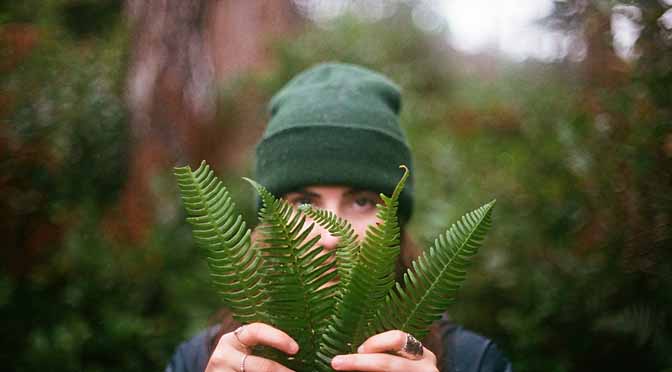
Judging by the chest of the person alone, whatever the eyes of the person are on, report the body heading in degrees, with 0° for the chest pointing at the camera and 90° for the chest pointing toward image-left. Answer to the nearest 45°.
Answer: approximately 0°
